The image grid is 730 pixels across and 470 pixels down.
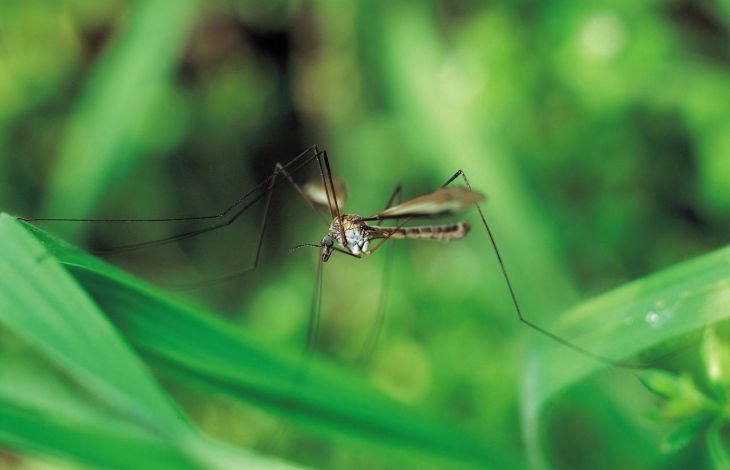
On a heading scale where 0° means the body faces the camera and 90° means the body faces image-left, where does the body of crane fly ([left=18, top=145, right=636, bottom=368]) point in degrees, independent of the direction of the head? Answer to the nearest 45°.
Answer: approximately 45°
